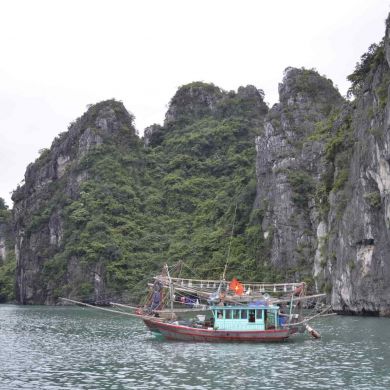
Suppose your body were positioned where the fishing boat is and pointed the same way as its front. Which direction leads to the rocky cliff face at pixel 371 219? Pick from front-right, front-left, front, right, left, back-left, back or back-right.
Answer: back-right

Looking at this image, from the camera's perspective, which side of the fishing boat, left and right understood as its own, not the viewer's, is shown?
left
